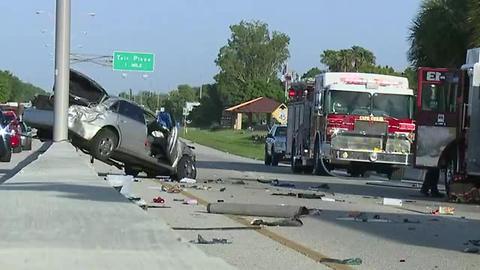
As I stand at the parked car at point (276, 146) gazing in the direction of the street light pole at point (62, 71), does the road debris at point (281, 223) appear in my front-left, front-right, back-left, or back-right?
front-left

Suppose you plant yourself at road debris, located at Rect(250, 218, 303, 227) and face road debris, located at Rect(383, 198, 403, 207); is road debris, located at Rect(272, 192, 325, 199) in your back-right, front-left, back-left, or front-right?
front-left

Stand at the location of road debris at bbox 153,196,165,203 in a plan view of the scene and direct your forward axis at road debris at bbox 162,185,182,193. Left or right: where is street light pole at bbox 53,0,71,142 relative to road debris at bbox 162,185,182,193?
left

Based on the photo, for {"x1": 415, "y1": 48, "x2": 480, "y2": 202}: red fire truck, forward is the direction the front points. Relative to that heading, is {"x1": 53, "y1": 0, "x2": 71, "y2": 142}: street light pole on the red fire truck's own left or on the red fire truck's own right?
on the red fire truck's own right

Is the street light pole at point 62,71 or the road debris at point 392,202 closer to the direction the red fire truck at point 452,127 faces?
the street light pole

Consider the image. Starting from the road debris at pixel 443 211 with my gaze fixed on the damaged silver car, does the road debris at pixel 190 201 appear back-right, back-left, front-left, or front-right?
front-left

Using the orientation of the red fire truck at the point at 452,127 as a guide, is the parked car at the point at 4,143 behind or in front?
in front
